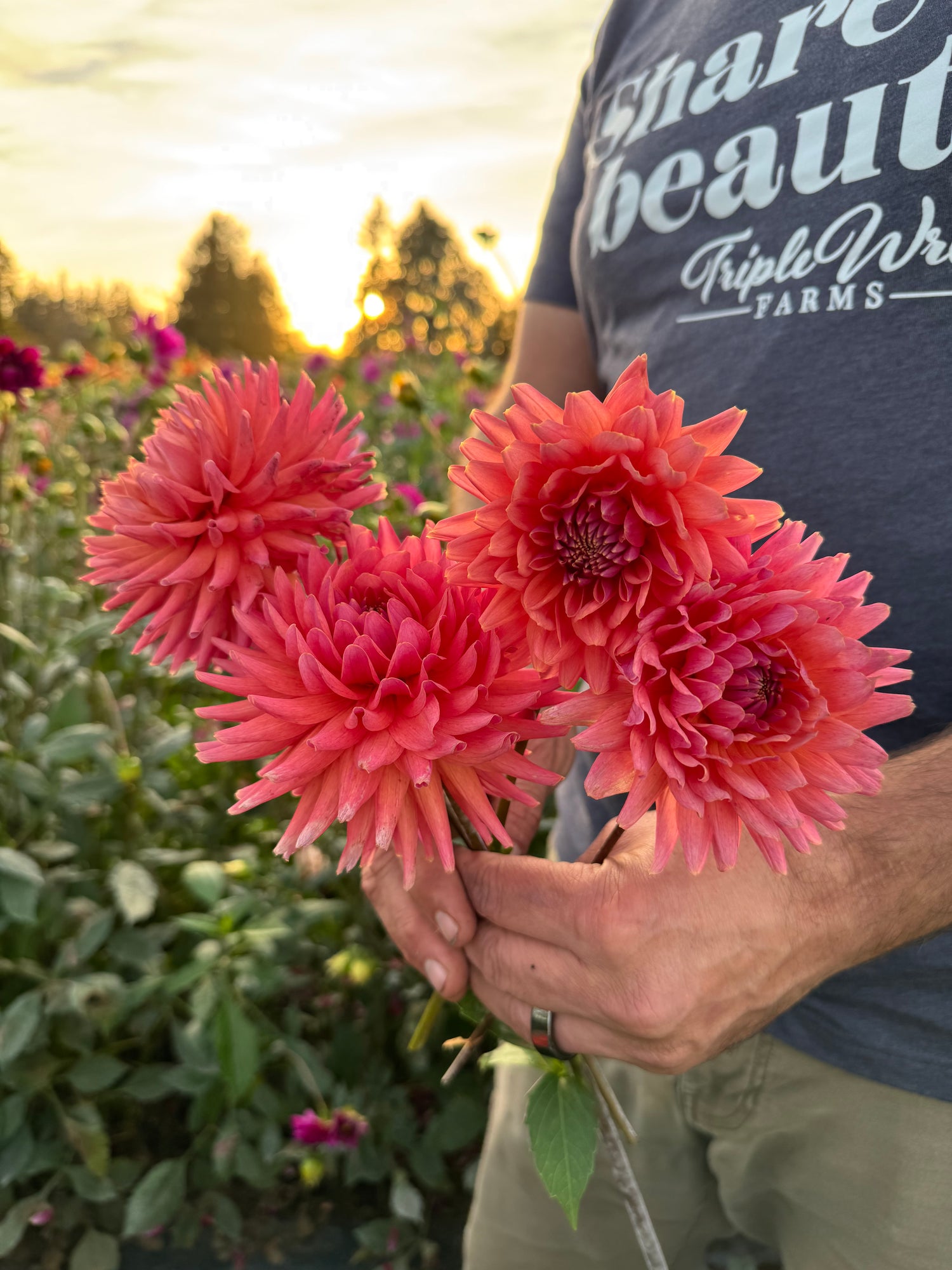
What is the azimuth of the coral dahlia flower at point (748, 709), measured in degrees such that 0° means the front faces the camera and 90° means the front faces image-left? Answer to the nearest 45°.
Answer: approximately 315°

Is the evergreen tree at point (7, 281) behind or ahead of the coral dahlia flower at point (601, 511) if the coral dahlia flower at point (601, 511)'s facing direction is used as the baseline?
behind

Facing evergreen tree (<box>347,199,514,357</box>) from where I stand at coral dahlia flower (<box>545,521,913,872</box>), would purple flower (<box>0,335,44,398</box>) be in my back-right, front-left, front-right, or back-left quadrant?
front-left

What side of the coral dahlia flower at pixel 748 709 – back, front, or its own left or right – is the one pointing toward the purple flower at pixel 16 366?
back

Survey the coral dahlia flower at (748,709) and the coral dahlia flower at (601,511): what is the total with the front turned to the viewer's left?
0

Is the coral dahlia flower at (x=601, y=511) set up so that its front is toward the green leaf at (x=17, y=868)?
no

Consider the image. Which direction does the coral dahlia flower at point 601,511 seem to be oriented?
toward the camera

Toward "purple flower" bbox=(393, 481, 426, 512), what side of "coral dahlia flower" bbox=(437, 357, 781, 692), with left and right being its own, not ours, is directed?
back

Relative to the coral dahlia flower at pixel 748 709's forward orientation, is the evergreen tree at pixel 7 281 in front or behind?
behind

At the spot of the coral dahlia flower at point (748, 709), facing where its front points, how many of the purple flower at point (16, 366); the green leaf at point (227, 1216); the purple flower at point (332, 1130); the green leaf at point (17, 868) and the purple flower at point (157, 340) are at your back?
5

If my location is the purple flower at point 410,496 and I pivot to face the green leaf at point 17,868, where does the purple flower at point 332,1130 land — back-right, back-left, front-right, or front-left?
front-left

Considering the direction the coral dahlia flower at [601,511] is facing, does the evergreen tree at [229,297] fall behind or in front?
behind

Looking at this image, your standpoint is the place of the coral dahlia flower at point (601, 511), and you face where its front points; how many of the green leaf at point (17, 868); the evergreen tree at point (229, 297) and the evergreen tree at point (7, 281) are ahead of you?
0

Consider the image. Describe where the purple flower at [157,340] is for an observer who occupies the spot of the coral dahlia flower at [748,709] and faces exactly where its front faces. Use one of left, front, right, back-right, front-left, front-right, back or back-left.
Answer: back

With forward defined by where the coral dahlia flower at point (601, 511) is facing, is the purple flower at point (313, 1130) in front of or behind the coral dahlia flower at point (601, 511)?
behind

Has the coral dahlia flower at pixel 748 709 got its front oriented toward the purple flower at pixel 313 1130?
no

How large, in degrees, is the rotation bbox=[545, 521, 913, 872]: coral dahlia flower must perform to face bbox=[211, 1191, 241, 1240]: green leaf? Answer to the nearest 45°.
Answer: approximately 180°

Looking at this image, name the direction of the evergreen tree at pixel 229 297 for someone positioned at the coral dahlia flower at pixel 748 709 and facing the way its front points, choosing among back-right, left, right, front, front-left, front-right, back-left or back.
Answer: back
